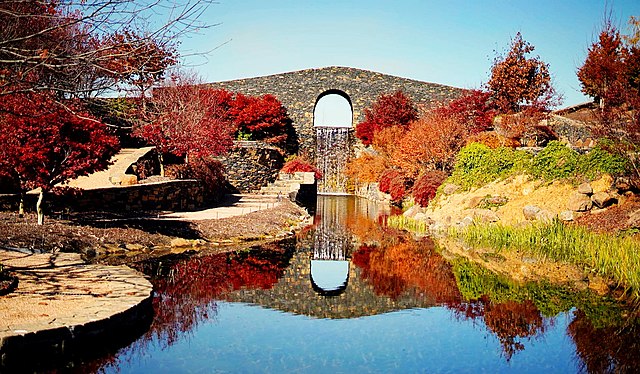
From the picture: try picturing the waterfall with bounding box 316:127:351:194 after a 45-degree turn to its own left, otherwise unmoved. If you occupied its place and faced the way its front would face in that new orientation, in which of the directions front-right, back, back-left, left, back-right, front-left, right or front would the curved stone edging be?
front-right

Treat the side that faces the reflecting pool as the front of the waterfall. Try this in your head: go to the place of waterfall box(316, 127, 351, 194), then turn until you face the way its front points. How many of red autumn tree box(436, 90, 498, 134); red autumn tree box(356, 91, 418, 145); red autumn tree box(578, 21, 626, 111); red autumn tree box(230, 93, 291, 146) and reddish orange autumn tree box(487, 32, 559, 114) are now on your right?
1

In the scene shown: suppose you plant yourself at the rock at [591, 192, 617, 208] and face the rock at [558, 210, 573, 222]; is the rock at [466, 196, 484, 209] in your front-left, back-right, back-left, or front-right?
front-right

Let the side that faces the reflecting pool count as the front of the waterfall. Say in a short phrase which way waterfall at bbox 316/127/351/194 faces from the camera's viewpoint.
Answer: facing the viewer

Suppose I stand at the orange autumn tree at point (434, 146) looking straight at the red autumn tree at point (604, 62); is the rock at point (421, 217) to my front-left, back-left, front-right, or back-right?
back-right

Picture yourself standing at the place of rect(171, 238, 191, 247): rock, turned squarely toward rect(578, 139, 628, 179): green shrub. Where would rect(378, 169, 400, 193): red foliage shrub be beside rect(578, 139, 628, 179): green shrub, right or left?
left

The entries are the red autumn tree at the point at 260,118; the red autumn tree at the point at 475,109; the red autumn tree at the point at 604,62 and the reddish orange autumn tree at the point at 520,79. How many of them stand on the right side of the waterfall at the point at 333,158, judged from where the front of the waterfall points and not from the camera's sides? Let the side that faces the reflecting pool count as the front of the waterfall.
1

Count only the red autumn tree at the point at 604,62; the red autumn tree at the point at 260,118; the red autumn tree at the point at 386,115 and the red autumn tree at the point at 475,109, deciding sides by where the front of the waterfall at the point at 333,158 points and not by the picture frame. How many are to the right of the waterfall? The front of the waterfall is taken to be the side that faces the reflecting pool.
1

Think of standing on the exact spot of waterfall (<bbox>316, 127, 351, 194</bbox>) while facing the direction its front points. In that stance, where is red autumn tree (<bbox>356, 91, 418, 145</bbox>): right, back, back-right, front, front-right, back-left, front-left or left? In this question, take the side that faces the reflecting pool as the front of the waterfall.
left
